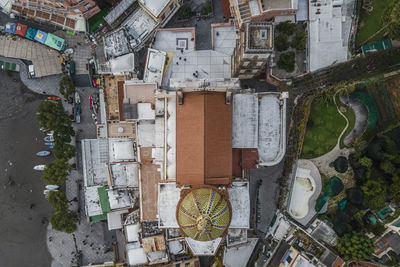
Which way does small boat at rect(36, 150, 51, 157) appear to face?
to the viewer's left

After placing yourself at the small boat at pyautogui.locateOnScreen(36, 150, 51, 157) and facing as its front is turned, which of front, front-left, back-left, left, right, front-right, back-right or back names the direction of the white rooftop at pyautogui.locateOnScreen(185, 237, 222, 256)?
back-left

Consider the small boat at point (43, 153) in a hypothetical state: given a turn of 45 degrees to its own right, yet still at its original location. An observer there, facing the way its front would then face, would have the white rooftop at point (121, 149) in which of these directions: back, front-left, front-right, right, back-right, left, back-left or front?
back

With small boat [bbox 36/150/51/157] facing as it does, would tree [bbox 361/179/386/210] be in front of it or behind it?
behind

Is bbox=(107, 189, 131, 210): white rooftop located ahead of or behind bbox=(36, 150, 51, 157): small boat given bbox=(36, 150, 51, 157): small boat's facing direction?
behind
